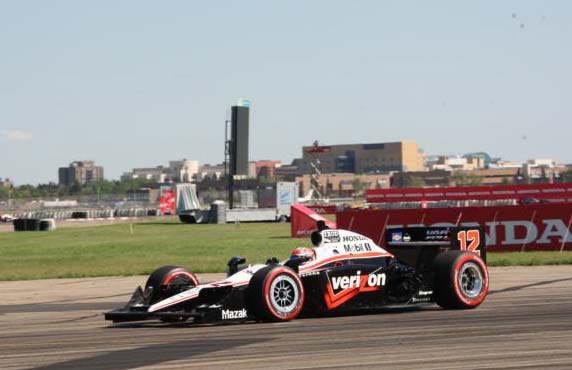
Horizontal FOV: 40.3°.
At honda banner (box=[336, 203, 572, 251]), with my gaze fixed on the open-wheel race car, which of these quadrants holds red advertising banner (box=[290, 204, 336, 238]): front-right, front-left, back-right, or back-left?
back-right

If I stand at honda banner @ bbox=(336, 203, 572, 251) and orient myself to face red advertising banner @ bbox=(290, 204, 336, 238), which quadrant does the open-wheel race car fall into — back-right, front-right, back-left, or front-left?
back-left

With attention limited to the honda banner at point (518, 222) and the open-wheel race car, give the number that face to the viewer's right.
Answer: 0

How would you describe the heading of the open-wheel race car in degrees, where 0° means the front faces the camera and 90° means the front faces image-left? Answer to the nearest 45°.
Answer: approximately 45°

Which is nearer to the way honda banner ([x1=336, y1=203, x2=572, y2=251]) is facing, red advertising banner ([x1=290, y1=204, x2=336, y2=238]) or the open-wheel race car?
the open-wheel race car

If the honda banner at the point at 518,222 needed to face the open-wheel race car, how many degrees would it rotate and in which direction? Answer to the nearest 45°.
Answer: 0° — it already faces it
